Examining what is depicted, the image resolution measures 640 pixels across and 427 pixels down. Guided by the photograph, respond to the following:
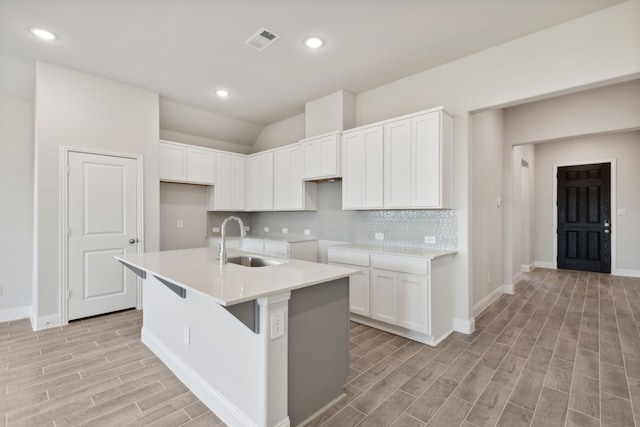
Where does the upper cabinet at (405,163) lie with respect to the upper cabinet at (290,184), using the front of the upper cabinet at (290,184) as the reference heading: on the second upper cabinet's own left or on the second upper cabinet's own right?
on the second upper cabinet's own left

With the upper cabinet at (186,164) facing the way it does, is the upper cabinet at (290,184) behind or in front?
in front

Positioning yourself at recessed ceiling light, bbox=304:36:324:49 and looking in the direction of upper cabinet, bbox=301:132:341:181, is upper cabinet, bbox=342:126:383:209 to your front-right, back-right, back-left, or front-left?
front-right

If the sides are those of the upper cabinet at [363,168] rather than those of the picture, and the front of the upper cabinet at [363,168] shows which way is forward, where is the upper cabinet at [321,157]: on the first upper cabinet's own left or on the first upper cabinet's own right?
on the first upper cabinet's own right

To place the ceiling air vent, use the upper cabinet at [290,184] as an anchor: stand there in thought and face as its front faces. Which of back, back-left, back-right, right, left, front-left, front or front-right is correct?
front-left

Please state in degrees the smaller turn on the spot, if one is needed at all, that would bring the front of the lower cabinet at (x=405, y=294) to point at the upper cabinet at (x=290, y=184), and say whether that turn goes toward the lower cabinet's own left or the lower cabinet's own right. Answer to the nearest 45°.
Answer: approximately 90° to the lower cabinet's own right

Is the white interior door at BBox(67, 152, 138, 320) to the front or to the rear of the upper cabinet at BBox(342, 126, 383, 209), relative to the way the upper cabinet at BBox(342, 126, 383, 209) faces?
to the front

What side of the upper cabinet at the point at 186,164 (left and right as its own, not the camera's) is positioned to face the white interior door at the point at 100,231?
right

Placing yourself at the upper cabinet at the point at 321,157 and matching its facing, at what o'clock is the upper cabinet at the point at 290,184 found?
the upper cabinet at the point at 290,184 is roughly at 3 o'clock from the upper cabinet at the point at 321,157.

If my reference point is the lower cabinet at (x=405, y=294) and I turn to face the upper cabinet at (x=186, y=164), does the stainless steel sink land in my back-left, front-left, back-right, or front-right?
front-left

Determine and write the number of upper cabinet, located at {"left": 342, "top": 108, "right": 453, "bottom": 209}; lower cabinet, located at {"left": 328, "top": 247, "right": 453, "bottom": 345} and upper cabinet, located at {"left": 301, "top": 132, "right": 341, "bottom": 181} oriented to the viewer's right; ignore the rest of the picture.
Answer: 0

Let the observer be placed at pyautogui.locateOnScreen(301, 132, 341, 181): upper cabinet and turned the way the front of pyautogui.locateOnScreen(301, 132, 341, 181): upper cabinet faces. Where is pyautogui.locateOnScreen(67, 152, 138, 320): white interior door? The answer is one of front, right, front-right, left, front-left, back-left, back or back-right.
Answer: front-right

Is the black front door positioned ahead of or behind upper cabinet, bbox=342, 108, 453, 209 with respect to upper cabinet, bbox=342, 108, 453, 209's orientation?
behind

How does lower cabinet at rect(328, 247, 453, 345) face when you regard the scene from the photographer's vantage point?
facing the viewer and to the left of the viewer
